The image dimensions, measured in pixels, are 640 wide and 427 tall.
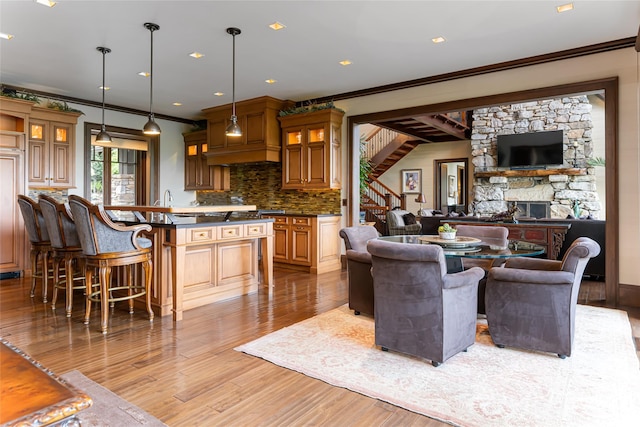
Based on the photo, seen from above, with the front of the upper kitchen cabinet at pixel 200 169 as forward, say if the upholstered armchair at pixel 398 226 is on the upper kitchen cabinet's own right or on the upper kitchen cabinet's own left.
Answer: on the upper kitchen cabinet's own left

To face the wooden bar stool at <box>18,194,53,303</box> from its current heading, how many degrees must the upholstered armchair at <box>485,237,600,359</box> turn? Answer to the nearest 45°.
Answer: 0° — it already faces it

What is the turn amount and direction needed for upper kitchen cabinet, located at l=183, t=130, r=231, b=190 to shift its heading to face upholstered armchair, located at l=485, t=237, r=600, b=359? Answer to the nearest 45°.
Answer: approximately 45° to its left

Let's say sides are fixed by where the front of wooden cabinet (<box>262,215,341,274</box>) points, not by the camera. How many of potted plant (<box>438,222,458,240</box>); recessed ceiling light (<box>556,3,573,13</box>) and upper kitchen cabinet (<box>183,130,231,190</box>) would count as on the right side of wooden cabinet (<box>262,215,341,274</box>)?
1

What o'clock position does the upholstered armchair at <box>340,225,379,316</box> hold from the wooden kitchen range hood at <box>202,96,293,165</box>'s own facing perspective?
The upholstered armchair is roughly at 10 o'clock from the wooden kitchen range hood.

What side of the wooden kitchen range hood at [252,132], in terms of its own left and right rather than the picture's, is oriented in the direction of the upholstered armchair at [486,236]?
left

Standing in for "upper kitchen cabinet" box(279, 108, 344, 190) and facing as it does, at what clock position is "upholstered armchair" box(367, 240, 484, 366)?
The upholstered armchair is roughly at 10 o'clock from the upper kitchen cabinet.

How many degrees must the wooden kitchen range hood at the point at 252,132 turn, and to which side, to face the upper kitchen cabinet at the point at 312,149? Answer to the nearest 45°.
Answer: approximately 90° to its left

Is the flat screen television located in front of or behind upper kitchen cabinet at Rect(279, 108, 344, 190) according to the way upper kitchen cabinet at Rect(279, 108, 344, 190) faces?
behind

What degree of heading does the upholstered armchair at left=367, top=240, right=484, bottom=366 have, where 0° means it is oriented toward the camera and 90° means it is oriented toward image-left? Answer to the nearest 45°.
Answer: approximately 225°

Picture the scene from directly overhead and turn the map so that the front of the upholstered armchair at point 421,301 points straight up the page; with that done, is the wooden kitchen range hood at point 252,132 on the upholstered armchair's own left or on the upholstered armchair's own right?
on the upholstered armchair's own left

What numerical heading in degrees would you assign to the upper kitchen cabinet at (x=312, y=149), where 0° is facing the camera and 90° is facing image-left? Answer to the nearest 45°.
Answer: approximately 45°

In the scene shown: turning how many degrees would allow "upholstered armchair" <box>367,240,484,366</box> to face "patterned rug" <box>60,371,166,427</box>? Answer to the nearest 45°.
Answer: approximately 180°

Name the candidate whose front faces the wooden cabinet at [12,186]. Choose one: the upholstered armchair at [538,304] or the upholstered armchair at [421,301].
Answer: the upholstered armchair at [538,304]

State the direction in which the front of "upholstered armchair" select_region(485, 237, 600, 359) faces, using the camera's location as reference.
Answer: facing to the left of the viewer
